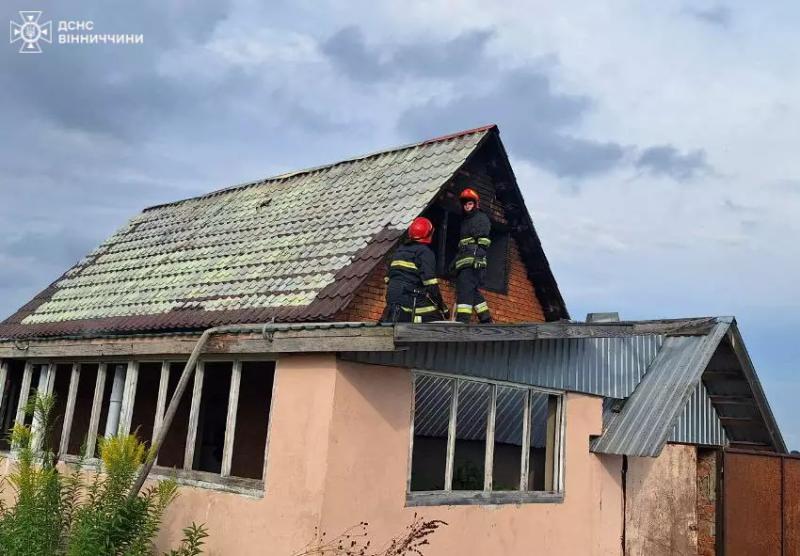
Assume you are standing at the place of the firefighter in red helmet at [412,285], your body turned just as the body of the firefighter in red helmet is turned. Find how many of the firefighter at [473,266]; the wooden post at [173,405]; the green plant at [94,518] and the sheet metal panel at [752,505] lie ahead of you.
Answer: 2

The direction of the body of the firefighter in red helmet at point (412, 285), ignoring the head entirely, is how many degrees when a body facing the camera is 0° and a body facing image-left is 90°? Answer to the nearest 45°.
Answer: approximately 225°

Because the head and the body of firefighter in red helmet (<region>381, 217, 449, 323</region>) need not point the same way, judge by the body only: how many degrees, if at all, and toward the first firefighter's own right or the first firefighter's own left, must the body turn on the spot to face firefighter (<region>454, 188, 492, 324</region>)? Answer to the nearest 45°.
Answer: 0° — they already face them

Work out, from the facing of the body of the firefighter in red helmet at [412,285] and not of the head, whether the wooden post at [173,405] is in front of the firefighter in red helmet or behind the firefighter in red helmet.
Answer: behind

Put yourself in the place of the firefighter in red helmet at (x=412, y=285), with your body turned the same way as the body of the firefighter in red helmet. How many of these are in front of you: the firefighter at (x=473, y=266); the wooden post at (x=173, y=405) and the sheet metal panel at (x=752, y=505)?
2
